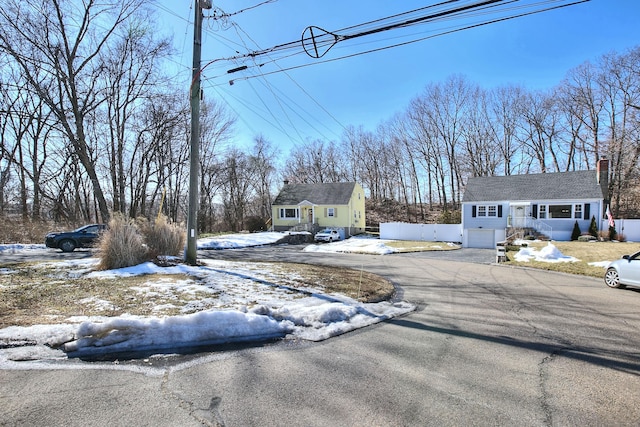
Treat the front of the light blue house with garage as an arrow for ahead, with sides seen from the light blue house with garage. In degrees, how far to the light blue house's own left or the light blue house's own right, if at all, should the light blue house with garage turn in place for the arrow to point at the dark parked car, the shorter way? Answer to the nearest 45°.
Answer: approximately 45° to the light blue house's own right

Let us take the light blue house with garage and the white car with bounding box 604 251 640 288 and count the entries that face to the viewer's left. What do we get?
1

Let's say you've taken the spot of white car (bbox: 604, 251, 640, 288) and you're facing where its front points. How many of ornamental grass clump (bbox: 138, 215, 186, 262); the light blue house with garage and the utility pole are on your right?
1

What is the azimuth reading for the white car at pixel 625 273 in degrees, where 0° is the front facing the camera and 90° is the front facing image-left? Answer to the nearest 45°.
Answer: approximately 90°

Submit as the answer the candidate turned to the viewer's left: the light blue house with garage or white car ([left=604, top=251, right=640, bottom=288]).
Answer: the white car

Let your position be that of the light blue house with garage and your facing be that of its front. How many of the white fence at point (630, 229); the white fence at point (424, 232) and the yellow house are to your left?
1

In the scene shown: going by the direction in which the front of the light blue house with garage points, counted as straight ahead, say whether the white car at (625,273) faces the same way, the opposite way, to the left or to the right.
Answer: to the right

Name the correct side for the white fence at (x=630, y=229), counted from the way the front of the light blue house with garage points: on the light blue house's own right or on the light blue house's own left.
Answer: on the light blue house's own left

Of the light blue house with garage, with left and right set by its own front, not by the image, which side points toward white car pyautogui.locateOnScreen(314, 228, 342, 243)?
right

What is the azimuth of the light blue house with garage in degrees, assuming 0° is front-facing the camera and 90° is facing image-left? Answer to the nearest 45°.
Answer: approximately 0°
